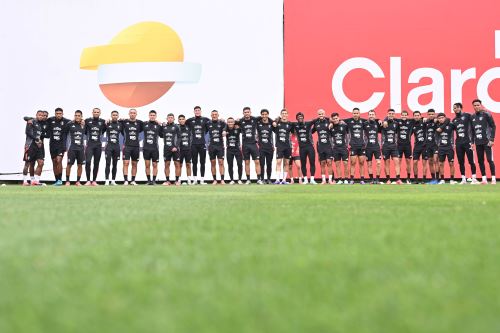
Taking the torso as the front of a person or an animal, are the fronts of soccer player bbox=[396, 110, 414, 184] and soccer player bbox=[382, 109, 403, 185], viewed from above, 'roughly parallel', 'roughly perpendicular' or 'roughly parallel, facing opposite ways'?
roughly parallel

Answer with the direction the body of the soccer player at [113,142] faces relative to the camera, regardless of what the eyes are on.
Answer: toward the camera

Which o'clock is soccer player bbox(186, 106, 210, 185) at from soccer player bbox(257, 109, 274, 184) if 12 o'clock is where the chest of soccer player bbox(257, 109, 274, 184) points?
soccer player bbox(186, 106, 210, 185) is roughly at 3 o'clock from soccer player bbox(257, 109, 274, 184).

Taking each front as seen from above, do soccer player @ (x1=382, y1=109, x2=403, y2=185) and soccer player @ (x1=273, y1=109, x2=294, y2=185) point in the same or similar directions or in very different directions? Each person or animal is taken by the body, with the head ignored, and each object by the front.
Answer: same or similar directions

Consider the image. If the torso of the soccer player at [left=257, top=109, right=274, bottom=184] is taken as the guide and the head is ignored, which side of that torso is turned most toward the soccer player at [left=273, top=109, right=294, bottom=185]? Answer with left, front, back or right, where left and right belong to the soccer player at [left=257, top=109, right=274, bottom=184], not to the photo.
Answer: left

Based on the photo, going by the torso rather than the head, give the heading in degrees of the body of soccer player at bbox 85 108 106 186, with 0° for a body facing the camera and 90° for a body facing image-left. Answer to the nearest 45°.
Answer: approximately 0°

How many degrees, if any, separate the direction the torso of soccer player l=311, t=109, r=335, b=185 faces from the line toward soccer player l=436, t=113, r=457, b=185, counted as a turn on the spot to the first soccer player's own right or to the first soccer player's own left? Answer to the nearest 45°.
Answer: approximately 90° to the first soccer player's own left

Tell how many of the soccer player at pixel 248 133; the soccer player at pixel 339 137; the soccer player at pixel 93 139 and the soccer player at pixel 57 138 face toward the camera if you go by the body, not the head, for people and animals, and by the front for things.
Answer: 4

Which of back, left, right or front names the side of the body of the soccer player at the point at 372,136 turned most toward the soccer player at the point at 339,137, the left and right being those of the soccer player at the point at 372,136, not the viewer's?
right

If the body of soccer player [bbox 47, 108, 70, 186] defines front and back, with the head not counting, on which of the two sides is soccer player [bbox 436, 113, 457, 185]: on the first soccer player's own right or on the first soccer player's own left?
on the first soccer player's own left

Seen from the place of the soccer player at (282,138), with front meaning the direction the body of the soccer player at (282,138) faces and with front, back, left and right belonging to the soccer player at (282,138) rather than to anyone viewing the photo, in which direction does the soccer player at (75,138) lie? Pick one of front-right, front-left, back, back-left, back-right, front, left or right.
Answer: right

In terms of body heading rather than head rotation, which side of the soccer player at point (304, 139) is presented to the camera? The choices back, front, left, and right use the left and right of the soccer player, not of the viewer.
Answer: front

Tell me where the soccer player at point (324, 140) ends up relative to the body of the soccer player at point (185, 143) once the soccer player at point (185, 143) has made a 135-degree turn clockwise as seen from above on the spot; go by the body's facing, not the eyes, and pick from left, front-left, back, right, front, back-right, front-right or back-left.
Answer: back-right

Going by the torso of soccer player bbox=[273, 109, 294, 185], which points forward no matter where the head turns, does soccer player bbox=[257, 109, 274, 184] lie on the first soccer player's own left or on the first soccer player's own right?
on the first soccer player's own right

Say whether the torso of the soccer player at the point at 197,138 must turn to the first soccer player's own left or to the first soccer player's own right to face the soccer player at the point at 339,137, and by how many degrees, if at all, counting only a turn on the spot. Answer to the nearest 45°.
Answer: approximately 90° to the first soccer player's own left
